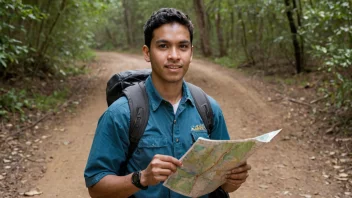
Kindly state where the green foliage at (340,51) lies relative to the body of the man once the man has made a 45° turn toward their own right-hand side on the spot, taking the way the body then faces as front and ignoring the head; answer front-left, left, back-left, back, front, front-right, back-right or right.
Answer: back-left

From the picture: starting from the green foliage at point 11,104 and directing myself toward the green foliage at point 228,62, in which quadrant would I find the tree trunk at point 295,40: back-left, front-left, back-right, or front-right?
front-right

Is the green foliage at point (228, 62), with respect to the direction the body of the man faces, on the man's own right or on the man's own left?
on the man's own left

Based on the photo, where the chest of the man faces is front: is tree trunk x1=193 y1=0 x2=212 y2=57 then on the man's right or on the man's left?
on the man's left

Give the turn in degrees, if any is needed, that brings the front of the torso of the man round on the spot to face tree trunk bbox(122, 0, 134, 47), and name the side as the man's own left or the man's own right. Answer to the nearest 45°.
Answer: approximately 135° to the man's own left

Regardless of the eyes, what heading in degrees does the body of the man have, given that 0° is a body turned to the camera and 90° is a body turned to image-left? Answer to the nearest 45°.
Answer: approximately 315°

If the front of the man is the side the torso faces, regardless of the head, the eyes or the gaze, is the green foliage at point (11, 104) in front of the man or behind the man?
behind

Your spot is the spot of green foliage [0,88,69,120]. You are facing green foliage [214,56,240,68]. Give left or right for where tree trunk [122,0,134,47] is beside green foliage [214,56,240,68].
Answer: left

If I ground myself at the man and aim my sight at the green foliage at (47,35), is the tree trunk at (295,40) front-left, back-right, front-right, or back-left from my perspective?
front-right
